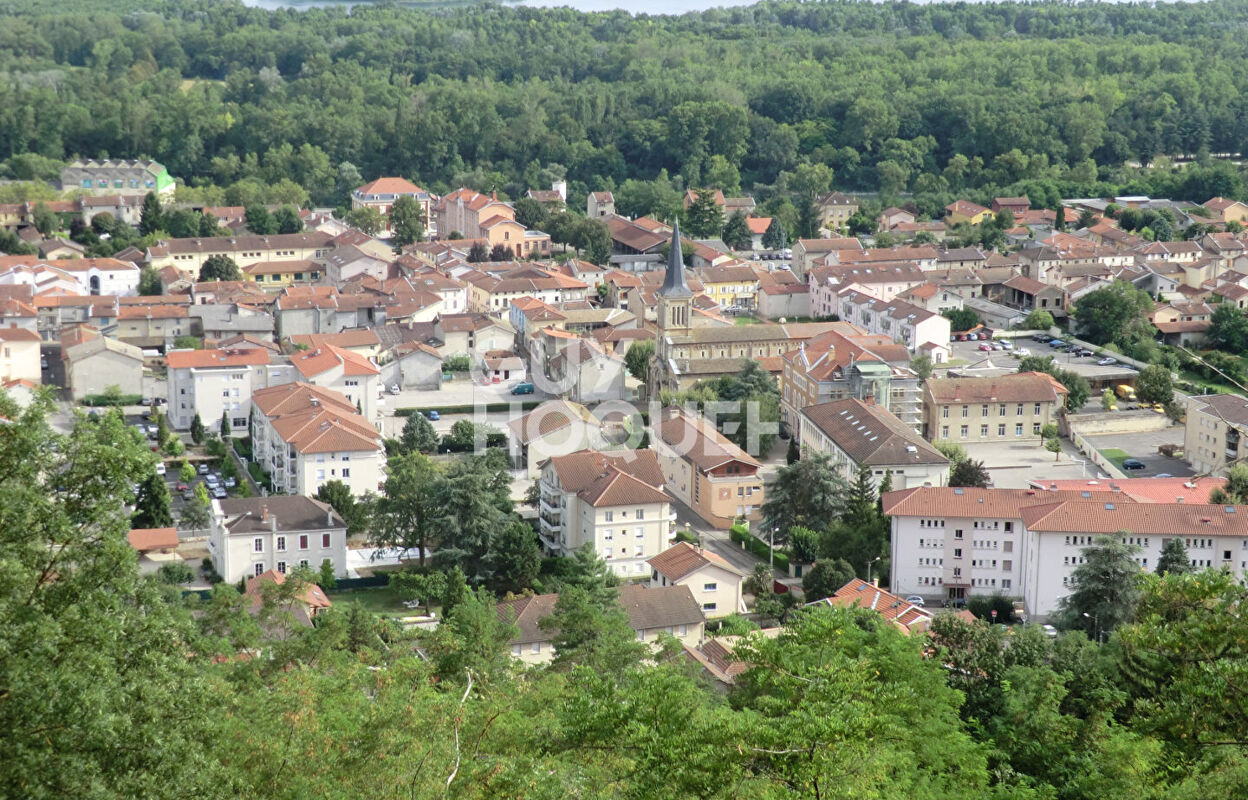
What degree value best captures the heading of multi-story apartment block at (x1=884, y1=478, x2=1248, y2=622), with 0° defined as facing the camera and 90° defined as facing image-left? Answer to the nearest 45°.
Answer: approximately 0°

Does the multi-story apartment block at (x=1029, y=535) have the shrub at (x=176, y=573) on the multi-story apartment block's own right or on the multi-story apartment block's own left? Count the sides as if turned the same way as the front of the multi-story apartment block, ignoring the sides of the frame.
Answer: on the multi-story apartment block's own right

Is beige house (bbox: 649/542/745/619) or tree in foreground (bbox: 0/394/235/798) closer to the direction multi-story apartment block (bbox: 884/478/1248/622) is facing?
the tree in foreground

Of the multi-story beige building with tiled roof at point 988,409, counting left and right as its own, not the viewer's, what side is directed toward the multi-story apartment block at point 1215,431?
left

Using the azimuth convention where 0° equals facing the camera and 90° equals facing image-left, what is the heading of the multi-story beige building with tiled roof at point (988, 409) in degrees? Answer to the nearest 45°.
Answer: approximately 0°

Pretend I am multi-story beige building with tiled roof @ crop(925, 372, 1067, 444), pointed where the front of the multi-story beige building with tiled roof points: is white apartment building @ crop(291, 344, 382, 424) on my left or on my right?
on my right

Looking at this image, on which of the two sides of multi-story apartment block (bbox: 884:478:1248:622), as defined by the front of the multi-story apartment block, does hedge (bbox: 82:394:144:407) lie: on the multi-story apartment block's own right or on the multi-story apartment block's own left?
on the multi-story apartment block's own right

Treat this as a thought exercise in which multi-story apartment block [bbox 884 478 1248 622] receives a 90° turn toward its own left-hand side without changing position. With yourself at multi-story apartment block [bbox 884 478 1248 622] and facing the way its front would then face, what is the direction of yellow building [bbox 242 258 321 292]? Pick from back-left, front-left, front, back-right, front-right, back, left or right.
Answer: back-left

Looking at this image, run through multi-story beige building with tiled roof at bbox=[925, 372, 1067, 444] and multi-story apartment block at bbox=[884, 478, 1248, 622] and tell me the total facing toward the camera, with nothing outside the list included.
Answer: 2

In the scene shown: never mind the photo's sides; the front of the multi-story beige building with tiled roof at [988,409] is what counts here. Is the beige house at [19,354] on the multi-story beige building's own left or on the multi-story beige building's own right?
on the multi-story beige building's own right

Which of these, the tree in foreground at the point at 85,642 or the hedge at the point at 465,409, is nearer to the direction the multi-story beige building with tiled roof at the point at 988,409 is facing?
the tree in foreground

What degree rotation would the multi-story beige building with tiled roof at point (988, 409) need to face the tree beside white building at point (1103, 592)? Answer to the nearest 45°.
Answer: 0° — it already faces it
